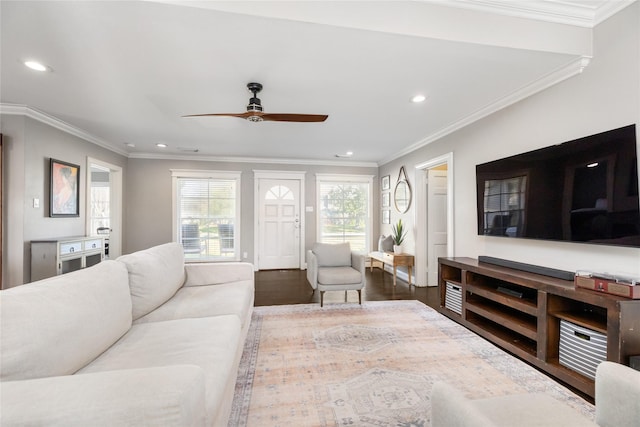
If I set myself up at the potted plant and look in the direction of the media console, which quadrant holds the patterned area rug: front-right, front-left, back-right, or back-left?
front-right

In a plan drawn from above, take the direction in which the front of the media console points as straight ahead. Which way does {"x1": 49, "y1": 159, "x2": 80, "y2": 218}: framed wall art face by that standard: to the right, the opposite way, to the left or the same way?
the opposite way

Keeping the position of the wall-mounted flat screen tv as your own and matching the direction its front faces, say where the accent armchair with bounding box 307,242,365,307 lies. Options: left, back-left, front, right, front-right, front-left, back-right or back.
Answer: front-right

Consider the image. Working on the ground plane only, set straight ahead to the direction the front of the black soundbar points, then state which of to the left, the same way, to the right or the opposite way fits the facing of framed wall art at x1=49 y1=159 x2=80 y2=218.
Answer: the opposite way

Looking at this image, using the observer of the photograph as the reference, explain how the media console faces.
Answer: facing the viewer and to the left of the viewer

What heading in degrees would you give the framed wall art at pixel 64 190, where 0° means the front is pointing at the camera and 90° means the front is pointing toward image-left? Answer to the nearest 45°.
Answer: approximately 315°

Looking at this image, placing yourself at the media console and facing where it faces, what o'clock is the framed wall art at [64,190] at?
The framed wall art is roughly at 1 o'clock from the media console.

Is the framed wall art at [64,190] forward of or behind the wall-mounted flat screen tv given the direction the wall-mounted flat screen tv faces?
forward

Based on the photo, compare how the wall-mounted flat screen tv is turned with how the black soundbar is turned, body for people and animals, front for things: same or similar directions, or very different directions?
same or similar directions

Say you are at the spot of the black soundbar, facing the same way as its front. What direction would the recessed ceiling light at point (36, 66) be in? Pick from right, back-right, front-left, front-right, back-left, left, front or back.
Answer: front

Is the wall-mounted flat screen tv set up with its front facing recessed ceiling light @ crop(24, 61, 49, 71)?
yes

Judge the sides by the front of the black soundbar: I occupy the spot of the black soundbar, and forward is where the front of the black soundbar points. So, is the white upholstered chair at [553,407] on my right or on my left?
on my left

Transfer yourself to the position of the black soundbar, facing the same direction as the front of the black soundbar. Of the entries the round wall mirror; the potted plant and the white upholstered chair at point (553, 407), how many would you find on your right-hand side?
2

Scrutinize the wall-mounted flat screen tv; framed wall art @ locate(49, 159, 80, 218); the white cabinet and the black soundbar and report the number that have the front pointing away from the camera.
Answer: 0

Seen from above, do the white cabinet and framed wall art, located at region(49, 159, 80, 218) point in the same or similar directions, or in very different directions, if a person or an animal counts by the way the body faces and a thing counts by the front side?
same or similar directions

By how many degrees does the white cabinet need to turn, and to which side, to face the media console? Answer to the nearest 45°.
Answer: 0° — it already faces it

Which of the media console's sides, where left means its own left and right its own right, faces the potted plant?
right

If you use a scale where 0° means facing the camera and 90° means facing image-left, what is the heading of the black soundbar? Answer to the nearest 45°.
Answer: approximately 45°

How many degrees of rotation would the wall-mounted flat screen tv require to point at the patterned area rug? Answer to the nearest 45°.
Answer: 0° — it already faces it
